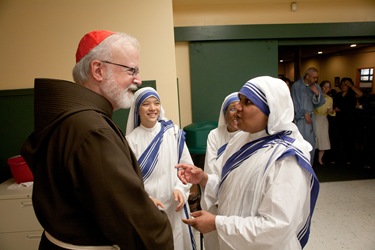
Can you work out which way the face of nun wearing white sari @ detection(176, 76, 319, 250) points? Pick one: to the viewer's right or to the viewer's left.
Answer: to the viewer's left

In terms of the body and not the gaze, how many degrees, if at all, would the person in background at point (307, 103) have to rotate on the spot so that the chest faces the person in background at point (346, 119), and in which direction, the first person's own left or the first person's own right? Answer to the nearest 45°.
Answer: approximately 90° to the first person's own left

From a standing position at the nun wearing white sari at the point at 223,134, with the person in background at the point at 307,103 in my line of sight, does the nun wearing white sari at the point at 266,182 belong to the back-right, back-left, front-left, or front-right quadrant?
back-right
